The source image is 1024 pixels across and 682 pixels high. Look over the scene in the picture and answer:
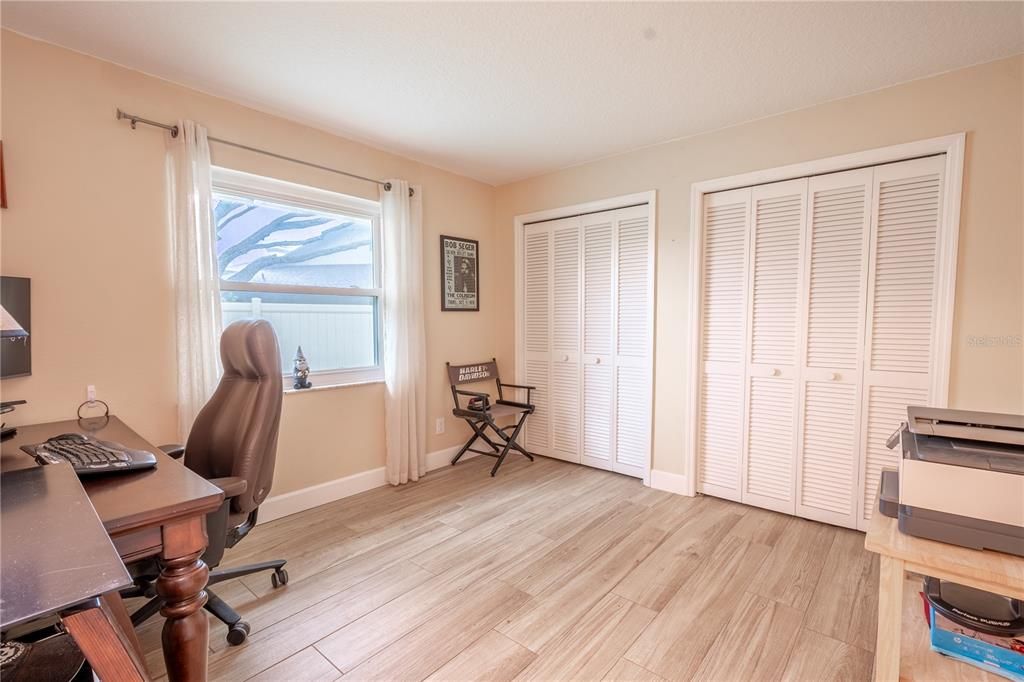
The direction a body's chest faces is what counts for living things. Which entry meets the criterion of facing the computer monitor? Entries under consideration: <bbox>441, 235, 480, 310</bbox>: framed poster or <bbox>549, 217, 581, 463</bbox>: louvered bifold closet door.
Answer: the louvered bifold closet door

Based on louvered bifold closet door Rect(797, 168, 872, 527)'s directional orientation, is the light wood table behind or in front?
in front

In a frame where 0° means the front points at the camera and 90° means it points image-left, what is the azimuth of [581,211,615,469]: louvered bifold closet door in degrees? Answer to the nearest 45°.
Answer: approximately 45°

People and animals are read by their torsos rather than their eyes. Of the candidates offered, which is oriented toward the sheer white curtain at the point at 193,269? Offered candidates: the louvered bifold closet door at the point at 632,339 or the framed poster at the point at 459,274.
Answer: the louvered bifold closet door

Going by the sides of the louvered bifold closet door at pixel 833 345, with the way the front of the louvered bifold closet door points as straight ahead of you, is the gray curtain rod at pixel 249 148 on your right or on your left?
on your right

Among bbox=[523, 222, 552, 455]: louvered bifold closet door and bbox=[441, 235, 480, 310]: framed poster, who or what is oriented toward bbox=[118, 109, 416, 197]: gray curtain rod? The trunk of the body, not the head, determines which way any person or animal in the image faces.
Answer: the louvered bifold closet door

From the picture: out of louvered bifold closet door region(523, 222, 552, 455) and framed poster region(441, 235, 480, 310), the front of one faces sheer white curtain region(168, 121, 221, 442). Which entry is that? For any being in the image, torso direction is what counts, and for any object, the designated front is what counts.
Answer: the louvered bifold closet door

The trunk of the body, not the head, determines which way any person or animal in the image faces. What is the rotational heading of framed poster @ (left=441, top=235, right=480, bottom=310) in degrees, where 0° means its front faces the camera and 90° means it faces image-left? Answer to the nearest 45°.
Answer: approximately 315°

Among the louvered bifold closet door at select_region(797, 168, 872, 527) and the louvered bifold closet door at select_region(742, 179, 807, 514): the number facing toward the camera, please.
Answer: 2

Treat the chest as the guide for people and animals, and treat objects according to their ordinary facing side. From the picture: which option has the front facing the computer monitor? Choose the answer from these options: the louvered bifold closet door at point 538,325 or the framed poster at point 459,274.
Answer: the louvered bifold closet door

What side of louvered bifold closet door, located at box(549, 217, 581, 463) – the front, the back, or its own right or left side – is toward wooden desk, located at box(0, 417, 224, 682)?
front

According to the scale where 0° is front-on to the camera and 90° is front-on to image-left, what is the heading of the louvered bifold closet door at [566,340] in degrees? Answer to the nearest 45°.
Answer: approximately 45°
